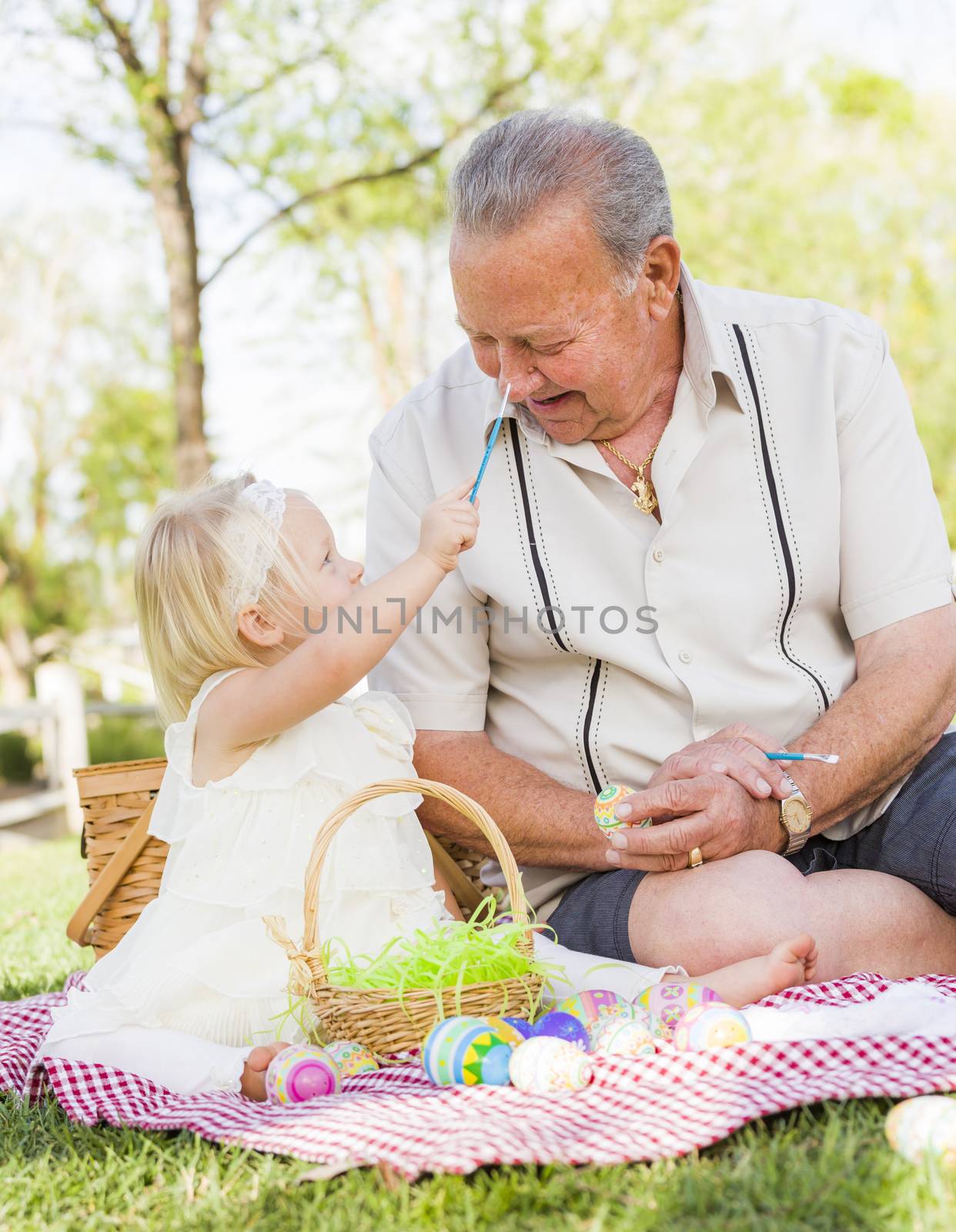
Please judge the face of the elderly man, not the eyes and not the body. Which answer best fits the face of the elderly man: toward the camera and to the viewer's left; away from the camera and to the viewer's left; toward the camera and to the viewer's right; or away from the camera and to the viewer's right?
toward the camera and to the viewer's left

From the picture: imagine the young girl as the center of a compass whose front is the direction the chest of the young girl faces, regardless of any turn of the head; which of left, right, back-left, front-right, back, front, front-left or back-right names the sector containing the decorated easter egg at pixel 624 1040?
front-right

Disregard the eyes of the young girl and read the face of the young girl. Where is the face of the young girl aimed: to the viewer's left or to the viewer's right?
to the viewer's right

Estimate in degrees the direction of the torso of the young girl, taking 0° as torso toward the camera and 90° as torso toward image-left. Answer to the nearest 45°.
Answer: approximately 270°

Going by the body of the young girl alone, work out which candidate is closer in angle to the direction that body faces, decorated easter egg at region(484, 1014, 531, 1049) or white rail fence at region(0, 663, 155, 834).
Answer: the decorated easter egg

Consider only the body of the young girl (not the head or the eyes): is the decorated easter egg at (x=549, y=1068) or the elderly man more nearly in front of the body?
the elderly man

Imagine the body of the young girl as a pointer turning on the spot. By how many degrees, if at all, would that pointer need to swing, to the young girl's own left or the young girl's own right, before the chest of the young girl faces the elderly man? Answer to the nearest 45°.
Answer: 0° — they already face them

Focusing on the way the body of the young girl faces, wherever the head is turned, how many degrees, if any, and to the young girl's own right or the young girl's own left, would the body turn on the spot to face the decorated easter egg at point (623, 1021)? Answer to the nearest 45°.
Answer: approximately 45° to the young girl's own right
